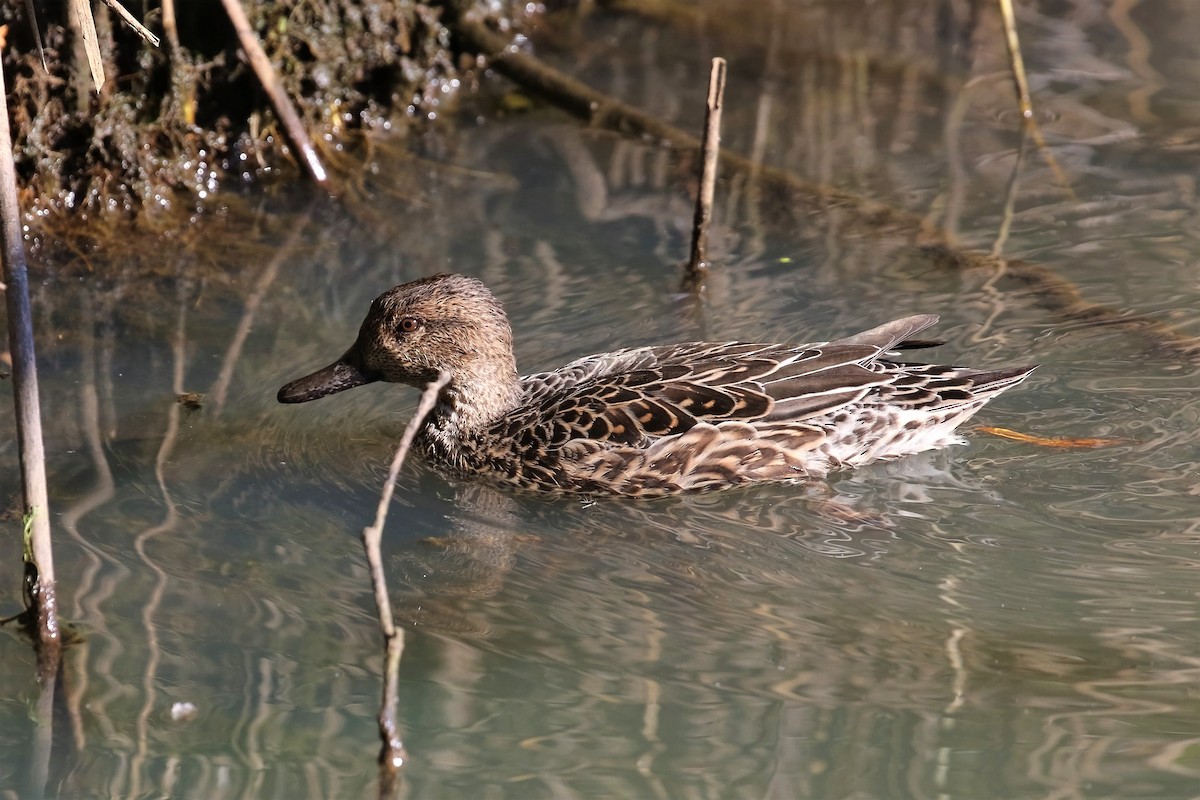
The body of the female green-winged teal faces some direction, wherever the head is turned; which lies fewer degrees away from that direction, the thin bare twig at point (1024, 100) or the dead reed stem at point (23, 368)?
the dead reed stem

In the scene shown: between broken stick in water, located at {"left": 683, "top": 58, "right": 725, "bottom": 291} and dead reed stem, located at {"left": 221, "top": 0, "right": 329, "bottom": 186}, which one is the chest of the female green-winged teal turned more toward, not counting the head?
the dead reed stem

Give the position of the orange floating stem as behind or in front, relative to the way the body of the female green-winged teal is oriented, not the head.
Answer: behind

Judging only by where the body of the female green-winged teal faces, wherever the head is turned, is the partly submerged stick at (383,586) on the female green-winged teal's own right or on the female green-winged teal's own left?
on the female green-winged teal's own left

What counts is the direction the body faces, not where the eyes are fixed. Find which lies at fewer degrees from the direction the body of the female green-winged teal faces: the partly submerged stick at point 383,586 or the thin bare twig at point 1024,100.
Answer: the partly submerged stick

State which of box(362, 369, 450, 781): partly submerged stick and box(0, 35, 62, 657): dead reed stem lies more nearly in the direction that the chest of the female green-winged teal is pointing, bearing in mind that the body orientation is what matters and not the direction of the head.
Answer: the dead reed stem

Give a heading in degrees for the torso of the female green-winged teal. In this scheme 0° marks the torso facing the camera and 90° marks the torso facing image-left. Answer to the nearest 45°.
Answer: approximately 90°

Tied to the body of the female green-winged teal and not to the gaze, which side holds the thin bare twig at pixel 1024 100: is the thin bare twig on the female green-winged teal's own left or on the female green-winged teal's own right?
on the female green-winged teal's own right
